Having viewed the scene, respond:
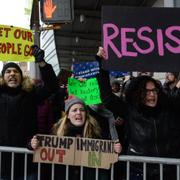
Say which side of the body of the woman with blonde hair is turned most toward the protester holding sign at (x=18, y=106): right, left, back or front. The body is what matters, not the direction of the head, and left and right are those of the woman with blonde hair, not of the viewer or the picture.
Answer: right

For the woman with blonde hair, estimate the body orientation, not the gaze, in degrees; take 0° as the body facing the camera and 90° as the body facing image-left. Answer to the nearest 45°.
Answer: approximately 0°

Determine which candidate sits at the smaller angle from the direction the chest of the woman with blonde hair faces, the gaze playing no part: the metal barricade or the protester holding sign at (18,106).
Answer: the metal barricade

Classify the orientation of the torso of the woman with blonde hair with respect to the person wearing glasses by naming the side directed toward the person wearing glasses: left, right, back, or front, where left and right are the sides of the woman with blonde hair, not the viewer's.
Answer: left
